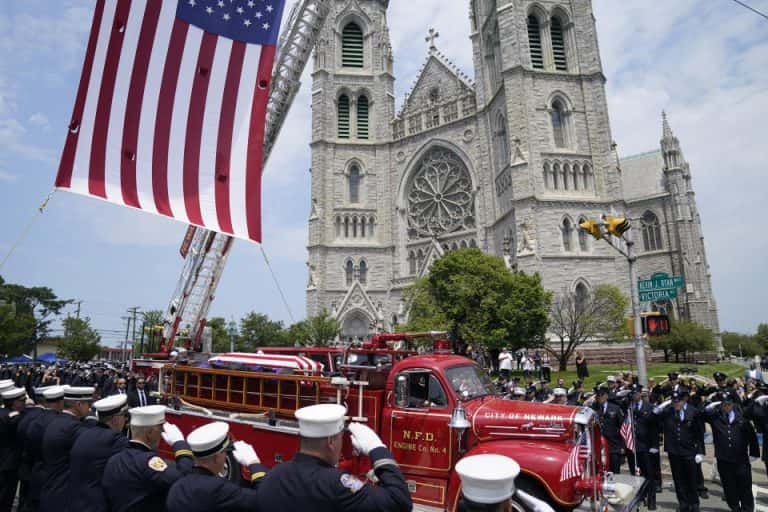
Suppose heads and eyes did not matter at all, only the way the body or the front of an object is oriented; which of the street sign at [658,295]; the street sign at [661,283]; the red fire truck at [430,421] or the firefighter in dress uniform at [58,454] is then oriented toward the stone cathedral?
the firefighter in dress uniform

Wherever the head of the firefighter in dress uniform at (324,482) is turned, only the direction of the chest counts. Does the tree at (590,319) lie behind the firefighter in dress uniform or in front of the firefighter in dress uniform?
in front

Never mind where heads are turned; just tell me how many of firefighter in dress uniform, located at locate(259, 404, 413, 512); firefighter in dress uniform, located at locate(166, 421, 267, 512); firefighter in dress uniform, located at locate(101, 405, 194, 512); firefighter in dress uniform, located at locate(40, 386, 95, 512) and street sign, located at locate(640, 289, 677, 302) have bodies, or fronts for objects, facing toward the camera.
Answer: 1

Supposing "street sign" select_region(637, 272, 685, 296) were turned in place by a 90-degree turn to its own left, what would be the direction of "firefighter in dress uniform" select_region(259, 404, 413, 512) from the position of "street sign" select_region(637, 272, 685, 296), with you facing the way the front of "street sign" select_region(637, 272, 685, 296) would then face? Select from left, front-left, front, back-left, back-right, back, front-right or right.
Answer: right

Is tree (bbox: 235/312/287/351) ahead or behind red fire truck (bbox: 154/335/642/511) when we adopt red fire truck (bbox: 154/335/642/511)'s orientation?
behind

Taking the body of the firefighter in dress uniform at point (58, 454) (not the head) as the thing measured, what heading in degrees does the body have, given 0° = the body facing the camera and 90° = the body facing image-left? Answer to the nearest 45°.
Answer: approximately 225°

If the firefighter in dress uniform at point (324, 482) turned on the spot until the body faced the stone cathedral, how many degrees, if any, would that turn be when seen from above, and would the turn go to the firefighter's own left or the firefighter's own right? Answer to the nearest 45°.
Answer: approximately 45° to the firefighter's own left

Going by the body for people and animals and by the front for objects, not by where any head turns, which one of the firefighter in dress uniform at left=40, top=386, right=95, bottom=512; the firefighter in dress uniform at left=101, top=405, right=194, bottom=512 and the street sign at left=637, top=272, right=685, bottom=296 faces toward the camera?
the street sign

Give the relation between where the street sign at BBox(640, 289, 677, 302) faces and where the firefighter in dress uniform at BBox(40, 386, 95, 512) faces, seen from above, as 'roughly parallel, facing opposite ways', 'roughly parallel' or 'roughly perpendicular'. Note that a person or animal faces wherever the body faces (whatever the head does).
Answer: roughly parallel, facing opposite ways

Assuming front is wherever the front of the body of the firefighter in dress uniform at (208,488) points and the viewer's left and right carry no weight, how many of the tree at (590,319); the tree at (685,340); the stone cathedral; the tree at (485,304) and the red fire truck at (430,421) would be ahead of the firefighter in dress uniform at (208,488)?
5

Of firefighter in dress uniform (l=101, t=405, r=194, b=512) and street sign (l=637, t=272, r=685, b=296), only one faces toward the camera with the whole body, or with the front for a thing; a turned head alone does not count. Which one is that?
the street sign

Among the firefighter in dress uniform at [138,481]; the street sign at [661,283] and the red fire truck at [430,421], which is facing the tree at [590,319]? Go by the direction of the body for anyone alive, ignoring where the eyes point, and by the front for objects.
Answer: the firefighter in dress uniform

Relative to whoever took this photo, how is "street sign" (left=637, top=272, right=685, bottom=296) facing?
facing the viewer

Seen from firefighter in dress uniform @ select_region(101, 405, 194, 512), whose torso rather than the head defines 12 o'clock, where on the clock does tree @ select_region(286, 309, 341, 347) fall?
The tree is roughly at 11 o'clock from the firefighter in dress uniform.

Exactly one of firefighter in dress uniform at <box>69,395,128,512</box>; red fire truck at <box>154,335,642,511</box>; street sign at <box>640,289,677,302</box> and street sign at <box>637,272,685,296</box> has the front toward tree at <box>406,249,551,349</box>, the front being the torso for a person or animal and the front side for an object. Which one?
the firefighter in dress uniform

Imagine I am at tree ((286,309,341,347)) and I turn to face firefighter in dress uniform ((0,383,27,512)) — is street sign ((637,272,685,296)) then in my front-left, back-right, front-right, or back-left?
front-left

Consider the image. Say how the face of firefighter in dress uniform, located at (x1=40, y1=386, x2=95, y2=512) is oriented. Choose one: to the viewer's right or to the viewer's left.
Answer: to the viewer's right

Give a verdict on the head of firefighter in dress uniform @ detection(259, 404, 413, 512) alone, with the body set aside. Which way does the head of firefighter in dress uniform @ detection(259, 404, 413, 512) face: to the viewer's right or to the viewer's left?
to the viewer's right

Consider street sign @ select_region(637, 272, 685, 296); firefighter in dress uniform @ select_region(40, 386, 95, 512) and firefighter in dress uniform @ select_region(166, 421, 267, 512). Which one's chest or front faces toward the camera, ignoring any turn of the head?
the street sign

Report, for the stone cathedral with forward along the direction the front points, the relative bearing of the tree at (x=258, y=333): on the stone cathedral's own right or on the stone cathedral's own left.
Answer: on the stone cathedral's own right

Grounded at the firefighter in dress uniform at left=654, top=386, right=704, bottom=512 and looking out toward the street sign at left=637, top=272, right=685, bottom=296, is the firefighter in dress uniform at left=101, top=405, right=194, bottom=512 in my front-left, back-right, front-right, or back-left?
back-left

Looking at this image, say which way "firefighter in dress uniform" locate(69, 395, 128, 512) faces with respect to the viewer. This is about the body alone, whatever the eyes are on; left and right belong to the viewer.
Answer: facing away from the viewer and to the right of the viewer
